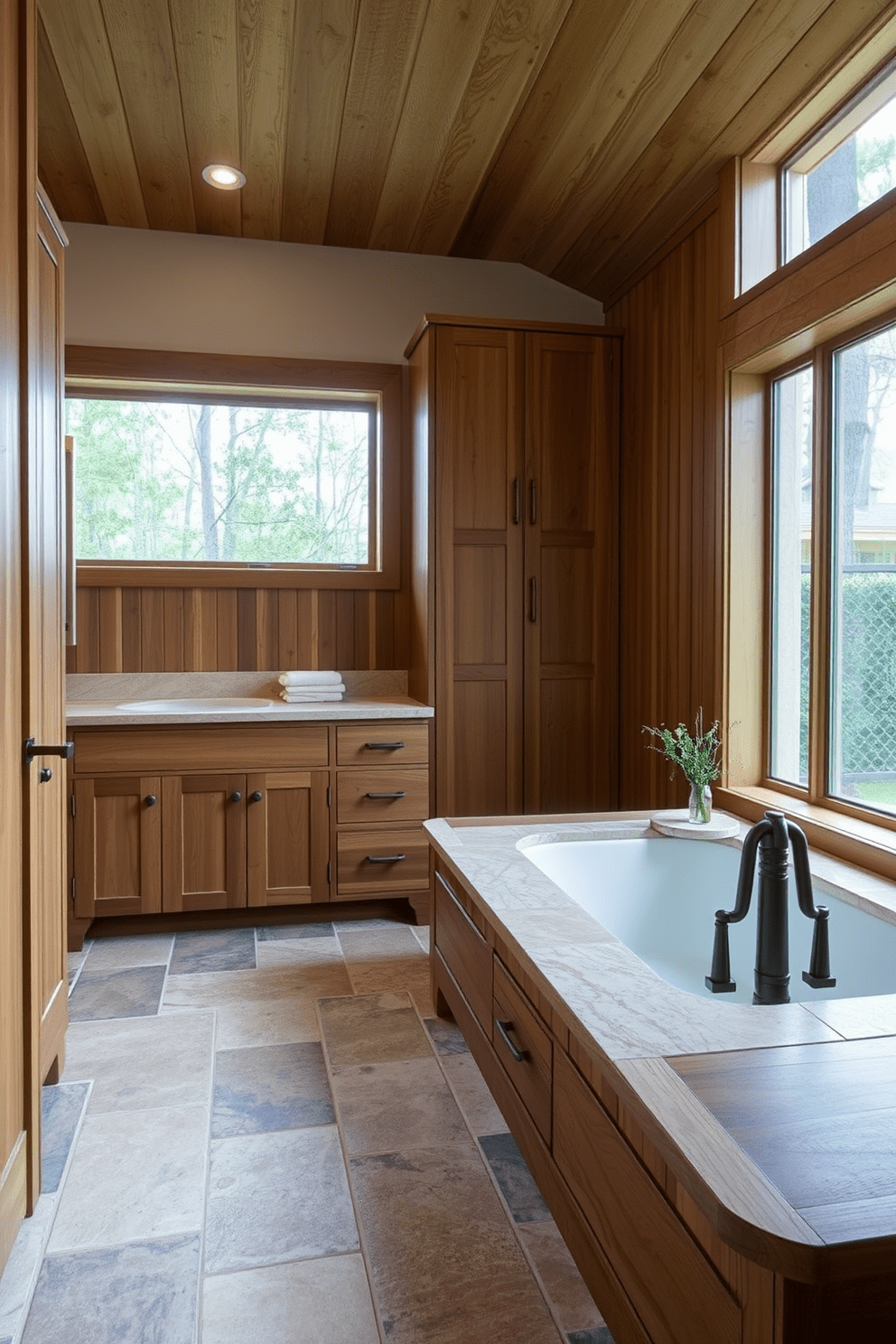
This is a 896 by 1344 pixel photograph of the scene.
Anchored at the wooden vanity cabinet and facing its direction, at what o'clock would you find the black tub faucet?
The black tub faucet is roughly at 11 o'clock from the wooden vanity cabinet.

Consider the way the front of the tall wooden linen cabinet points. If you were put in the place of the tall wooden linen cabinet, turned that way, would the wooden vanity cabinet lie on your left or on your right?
on your right

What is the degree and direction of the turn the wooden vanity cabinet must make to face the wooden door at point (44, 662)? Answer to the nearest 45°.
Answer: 0° — it already faces it

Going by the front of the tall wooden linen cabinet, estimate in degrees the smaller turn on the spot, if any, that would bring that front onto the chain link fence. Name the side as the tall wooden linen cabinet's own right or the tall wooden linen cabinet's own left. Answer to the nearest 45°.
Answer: approximately 45° to the tall wooden linen cabinet's own left

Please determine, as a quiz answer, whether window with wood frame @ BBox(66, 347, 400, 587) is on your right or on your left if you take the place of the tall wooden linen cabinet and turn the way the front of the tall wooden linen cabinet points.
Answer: on your right

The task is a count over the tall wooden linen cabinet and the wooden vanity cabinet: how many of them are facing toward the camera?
2

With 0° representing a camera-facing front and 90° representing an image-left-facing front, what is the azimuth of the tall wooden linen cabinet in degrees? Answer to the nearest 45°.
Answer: approximately 0°
